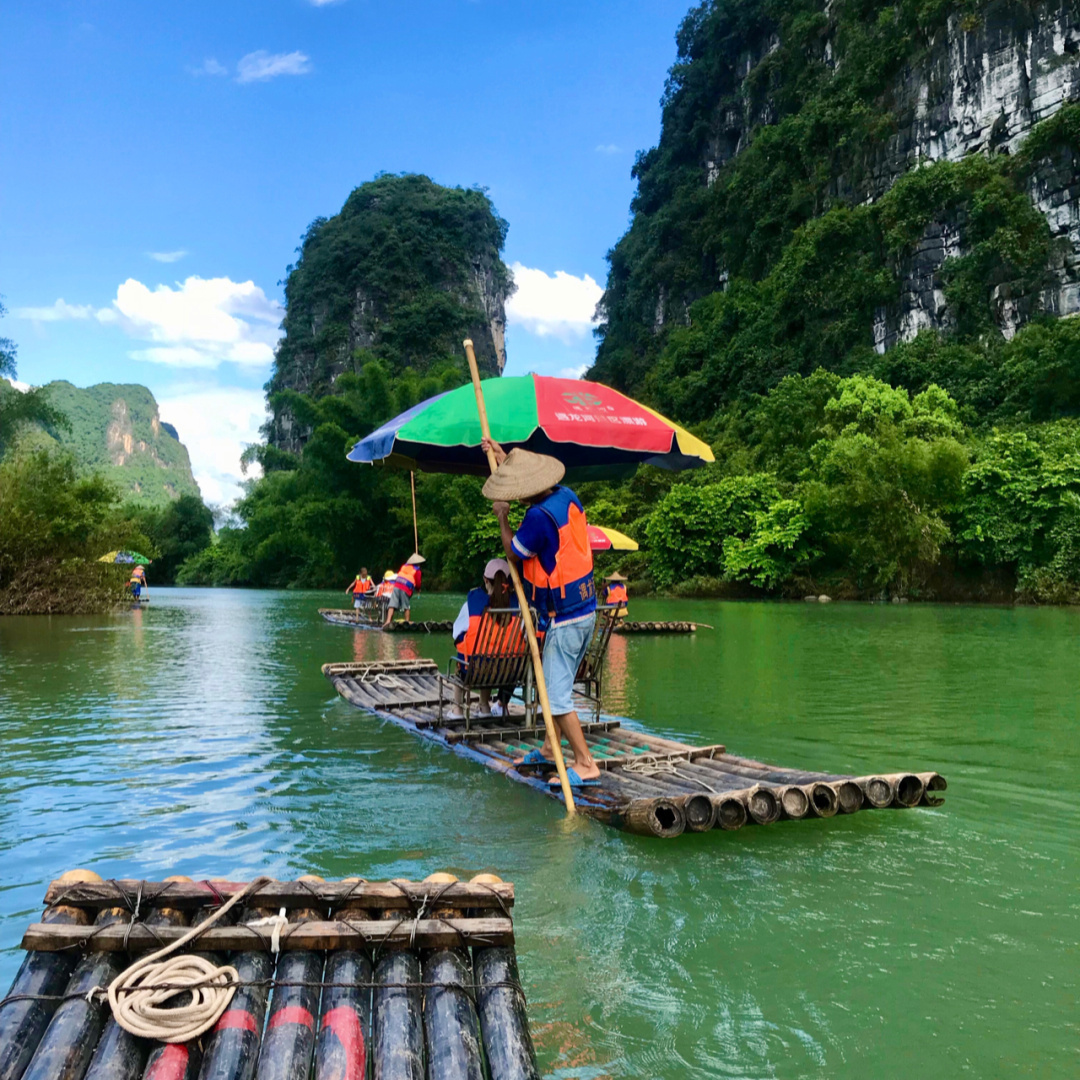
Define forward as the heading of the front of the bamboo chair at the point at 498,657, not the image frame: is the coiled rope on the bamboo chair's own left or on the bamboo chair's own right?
on the bamboo chair's own left

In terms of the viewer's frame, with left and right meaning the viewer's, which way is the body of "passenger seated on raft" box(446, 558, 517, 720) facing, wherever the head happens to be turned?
facing away from the viewer and to the left of the viewer

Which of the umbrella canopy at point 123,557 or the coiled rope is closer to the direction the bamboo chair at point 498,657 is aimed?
the umbrella canopy

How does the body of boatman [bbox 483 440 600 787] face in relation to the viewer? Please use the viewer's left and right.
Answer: facing away from the viewer and to the left of the viewer

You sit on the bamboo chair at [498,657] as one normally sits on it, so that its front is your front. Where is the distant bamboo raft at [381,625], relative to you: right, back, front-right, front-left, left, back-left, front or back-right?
front-right

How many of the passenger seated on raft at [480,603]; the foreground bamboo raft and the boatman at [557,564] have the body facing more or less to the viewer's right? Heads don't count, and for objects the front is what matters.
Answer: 0

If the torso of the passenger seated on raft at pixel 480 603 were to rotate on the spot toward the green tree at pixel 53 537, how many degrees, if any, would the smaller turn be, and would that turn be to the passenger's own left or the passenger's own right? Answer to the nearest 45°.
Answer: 0° — they already face it

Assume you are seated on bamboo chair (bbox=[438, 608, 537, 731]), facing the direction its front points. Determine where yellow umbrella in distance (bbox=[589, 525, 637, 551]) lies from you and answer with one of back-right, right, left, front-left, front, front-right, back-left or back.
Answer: front-right

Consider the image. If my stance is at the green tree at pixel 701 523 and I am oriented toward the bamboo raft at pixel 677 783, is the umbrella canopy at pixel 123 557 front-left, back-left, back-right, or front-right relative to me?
front-right

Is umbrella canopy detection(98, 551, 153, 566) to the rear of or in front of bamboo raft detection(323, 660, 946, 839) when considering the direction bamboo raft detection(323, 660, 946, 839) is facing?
in front

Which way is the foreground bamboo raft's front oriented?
away from the camera

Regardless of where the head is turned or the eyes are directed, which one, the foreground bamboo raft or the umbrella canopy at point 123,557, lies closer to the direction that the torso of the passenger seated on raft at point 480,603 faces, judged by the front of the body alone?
the umbrella canopy

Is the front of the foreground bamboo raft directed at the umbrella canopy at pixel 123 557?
yes

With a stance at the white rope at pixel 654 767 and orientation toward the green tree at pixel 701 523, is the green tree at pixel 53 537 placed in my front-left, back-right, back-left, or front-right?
front-left
